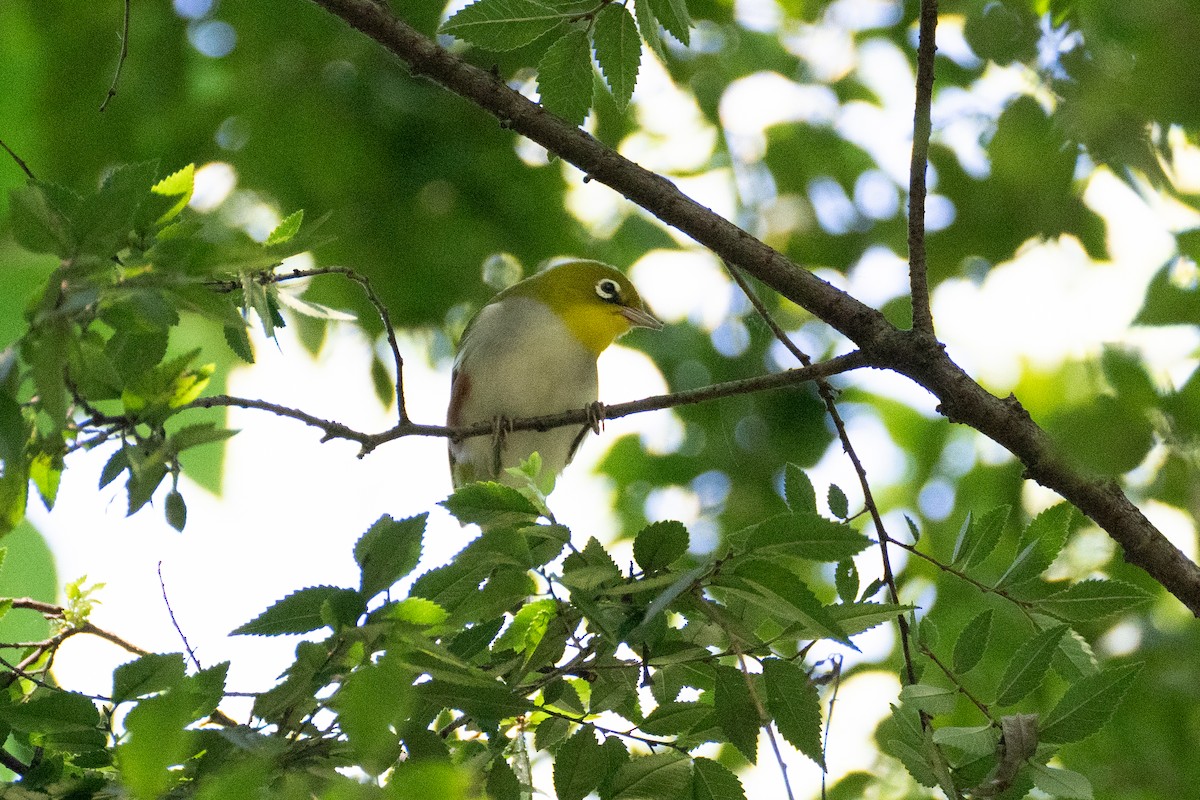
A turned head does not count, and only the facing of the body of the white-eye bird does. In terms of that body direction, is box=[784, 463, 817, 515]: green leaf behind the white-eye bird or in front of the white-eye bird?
in front

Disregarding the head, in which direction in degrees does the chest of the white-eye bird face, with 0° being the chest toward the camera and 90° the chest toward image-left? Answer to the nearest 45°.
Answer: approximately 315°

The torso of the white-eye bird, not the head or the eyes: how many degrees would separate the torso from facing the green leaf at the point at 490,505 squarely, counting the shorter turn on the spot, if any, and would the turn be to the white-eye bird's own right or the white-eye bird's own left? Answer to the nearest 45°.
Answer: approximately 45° to the white-eye bird's own right

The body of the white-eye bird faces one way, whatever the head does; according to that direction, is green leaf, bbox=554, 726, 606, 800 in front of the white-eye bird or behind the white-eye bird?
in front

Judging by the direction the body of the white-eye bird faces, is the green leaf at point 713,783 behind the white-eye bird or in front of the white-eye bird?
in front

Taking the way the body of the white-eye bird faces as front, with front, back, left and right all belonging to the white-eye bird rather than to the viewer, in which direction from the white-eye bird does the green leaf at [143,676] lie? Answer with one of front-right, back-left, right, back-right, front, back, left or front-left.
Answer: front-right
